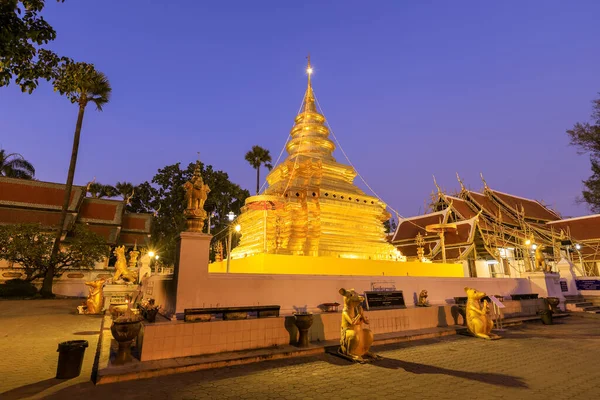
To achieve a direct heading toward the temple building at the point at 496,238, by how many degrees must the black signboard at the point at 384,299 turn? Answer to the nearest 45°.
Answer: approximately 135° to its left

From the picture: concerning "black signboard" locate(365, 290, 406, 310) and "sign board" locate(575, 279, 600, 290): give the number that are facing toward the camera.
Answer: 2

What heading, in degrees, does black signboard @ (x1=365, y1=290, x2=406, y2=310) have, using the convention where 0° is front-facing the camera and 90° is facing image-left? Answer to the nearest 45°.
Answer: approximately 0°

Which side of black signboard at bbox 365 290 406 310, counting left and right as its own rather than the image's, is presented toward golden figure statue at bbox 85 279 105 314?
right

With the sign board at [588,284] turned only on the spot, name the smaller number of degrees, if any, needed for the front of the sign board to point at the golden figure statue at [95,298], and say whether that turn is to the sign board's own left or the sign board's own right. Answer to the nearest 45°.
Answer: approximately 45° to the sign board's own right

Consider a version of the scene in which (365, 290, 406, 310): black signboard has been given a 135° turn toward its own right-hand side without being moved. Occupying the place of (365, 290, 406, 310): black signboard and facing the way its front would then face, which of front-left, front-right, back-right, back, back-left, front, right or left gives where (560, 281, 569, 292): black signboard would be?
right

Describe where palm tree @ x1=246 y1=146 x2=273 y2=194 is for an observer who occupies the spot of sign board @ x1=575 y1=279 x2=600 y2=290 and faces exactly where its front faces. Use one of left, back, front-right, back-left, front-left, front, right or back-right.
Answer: right

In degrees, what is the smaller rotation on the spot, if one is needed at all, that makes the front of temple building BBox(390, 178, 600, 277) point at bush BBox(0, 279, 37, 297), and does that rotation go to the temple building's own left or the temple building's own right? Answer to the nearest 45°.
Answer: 0° — it already faces it

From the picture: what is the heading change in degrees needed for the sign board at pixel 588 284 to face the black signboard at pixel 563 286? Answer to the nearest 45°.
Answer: approximately 45° to its right

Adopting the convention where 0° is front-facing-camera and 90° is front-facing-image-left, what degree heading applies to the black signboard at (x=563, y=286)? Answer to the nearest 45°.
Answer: approximately 0°

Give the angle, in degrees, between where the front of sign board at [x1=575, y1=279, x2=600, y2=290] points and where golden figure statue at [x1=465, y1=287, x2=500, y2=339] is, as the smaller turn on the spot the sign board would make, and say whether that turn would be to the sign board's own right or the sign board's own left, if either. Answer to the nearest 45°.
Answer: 0° — it already faces it
